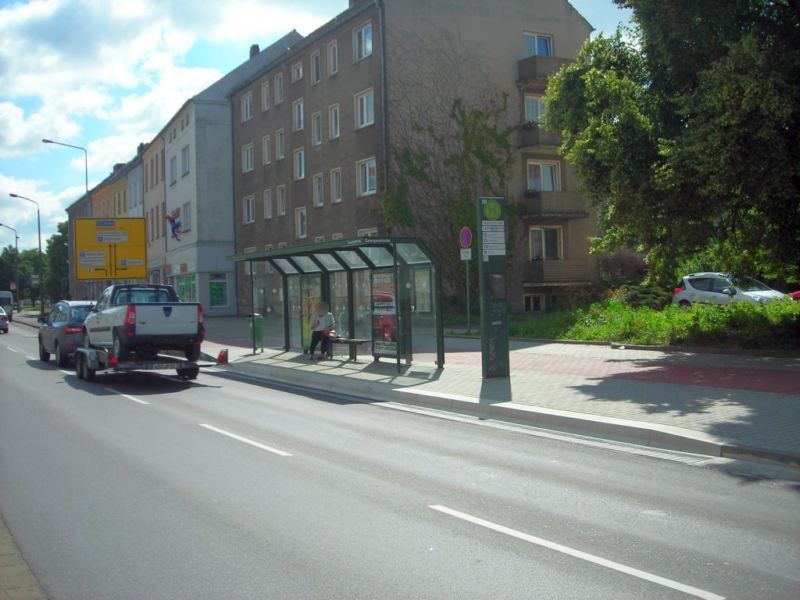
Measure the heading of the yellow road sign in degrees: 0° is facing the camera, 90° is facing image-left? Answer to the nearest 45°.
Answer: approximately 0°

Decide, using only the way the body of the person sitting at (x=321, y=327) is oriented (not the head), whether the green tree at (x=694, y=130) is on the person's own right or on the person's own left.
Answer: on the person's own left

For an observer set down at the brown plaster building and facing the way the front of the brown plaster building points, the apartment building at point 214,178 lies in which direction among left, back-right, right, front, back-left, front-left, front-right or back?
right

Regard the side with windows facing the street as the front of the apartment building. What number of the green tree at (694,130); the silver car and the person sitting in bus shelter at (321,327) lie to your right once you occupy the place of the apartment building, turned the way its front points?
0

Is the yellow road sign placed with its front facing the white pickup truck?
yes

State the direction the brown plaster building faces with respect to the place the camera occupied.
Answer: facing the viewer and to the left of the viewer

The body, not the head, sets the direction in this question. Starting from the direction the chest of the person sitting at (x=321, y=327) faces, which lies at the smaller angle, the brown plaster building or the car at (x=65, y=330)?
the car

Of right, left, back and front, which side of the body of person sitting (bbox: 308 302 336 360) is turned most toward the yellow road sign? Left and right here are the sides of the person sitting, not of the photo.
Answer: right

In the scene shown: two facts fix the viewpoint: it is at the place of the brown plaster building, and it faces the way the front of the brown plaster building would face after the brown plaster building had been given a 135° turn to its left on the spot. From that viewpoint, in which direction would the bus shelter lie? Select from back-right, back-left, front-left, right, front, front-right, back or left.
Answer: right

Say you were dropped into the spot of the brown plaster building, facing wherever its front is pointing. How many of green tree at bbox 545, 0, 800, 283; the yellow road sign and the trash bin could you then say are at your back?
0

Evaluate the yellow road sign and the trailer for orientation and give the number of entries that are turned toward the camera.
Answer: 1

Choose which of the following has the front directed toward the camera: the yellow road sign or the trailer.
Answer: the yellow road sign

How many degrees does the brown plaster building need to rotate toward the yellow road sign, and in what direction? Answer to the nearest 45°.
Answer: approximately 45° to its right

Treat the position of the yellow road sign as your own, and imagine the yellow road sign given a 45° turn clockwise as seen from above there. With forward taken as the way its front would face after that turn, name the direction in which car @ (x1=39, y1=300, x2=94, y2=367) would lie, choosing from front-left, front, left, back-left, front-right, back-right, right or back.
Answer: front-left

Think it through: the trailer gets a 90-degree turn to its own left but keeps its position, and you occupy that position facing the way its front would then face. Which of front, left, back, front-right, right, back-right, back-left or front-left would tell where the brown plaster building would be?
back

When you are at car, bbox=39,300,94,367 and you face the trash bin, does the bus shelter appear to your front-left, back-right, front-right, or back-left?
front-right
